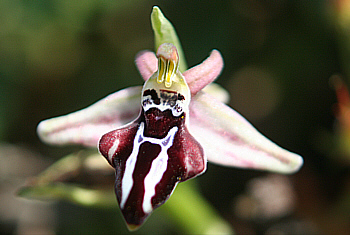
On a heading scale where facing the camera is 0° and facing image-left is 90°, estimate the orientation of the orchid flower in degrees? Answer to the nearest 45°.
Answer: approximately 0°
